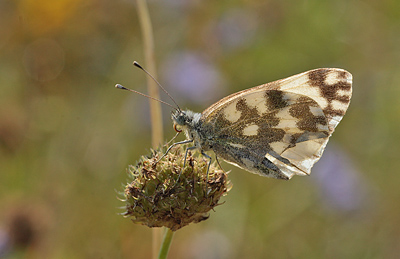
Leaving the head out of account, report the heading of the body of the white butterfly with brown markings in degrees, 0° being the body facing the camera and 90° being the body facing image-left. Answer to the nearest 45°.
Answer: approximately 90°

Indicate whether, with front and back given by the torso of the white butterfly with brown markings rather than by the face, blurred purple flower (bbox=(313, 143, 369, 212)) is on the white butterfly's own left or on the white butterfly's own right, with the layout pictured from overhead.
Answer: on the white butterfly's own right

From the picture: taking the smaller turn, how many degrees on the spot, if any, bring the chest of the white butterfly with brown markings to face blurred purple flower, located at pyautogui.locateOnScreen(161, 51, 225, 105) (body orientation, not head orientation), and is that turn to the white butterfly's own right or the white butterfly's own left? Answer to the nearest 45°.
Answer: approximately 90° to the white butterfly's own right

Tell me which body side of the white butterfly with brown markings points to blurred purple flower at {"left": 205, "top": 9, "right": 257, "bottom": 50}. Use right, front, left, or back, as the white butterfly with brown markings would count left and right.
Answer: right
